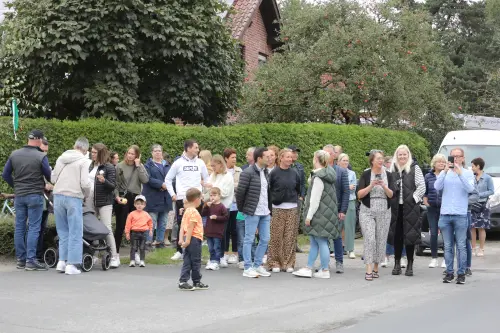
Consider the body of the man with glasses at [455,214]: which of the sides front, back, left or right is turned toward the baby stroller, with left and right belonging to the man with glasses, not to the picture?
right

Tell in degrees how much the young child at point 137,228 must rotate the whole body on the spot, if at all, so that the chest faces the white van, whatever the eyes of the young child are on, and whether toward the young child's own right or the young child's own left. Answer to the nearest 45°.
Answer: approximately 135° to the young child's own left

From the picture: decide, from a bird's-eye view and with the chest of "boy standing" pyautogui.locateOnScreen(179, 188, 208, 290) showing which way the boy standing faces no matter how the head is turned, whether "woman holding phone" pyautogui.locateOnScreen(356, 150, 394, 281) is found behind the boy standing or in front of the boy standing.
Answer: in front

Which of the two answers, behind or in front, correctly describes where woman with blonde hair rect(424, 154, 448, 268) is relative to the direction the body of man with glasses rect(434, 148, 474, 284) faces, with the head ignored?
behind

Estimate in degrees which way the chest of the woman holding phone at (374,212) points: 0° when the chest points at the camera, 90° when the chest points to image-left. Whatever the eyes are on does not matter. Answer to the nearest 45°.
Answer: approximately 0°

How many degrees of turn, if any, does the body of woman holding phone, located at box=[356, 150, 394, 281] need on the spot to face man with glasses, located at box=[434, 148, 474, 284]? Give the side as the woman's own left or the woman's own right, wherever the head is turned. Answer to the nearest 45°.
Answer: approximately 90° to the woman's own left

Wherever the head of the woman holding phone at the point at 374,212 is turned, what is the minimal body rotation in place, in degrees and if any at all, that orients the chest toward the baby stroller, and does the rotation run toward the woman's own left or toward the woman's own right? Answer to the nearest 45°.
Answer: approximately 90° to the woman's own right

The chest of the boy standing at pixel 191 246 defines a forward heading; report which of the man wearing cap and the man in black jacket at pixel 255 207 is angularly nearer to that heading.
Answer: the man in black jacket

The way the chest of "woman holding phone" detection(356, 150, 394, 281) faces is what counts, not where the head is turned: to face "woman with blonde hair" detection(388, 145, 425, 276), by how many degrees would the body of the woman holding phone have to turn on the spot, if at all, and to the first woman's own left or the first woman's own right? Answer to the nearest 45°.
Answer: approximately 135° to the first woman's own left

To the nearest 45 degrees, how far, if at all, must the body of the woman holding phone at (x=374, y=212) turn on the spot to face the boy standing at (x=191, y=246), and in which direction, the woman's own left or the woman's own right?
approximately 45° to the woman's own right

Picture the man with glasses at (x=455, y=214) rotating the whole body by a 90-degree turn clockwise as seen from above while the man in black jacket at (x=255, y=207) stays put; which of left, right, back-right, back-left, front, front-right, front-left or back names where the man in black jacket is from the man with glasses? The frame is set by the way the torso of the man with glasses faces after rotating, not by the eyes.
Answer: front

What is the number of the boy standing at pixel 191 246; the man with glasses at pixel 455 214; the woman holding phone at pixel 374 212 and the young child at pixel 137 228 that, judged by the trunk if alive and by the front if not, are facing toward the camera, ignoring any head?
3

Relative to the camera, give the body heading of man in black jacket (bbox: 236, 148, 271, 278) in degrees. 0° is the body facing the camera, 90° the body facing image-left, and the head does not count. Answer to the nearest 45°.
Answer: approximately 315°
